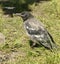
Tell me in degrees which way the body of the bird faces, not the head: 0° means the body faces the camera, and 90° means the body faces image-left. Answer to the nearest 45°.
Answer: approximately 90°
